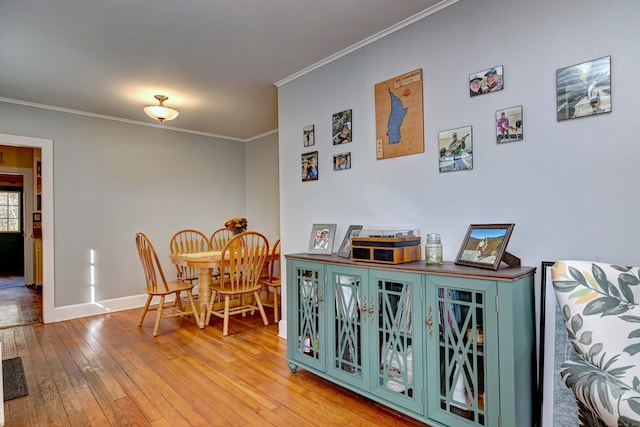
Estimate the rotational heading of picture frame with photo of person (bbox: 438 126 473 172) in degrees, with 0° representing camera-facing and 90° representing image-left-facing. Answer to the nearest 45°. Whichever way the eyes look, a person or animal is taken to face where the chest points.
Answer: approximately 45°

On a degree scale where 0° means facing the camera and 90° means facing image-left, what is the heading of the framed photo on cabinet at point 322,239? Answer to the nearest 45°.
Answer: approximately 45°

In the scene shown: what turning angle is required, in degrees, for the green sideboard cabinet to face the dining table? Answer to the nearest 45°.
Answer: approximately 90° to its right

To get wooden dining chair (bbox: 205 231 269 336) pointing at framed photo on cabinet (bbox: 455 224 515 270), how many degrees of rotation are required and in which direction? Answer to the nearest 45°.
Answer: approximately 180°

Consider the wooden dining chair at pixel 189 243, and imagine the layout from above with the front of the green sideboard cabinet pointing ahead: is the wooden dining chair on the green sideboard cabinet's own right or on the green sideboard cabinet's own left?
on the green sideboard cabinet's own right

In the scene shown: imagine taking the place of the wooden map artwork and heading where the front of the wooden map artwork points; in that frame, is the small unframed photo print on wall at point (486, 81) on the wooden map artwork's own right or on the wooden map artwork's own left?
on the wooden map artwork's own left

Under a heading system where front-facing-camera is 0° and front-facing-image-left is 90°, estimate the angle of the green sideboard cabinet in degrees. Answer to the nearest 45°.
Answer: approximately 45°
